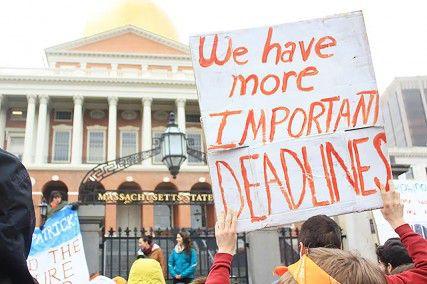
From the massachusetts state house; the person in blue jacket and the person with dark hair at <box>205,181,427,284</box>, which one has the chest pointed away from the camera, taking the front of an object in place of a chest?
the person with dark hair

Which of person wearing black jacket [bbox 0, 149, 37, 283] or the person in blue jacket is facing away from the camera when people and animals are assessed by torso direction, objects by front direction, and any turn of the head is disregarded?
the person wearing black jacket

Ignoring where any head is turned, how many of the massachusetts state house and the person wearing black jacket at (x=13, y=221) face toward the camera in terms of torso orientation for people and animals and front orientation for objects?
1

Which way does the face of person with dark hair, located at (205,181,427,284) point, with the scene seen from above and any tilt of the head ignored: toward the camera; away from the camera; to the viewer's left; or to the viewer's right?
away from the camera

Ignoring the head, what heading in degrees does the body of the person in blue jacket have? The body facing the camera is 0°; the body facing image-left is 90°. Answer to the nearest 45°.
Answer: approximately 45°

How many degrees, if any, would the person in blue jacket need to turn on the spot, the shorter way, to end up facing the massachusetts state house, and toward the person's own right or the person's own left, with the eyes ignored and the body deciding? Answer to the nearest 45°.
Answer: approximately 135° to the person's own right

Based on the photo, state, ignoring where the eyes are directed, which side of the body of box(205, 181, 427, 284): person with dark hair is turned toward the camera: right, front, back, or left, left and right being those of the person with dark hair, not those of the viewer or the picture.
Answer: back

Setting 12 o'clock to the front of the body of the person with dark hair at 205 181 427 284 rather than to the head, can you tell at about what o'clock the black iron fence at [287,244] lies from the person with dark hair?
The black iron fence is roughly at 12 o'clock from the person with dark hair.

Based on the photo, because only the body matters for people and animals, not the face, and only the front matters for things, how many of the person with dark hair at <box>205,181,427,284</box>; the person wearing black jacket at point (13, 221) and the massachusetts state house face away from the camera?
2

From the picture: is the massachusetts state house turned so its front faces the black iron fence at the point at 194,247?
yes

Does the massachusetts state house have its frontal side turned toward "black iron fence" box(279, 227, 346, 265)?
yes

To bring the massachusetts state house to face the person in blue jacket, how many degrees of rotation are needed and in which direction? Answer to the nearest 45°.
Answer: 0° — it already faces them

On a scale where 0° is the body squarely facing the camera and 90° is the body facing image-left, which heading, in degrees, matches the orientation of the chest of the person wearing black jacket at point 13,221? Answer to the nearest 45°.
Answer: approximately 180°
